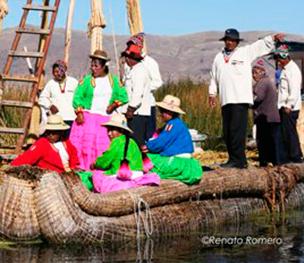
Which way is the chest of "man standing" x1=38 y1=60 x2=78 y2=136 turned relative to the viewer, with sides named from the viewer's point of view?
facing the viewer

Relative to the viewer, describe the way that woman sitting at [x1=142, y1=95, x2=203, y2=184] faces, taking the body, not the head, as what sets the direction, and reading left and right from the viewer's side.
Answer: facing to the left of the viewer

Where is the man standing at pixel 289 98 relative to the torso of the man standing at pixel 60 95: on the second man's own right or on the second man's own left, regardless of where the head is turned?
on the second man's own left
